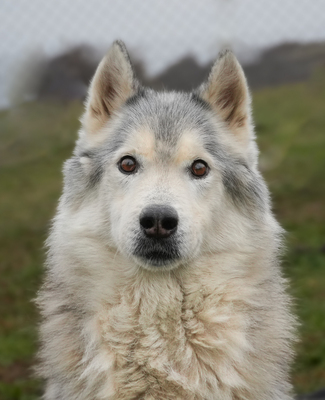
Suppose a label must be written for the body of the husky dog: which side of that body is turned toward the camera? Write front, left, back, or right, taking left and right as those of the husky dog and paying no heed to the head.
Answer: front
